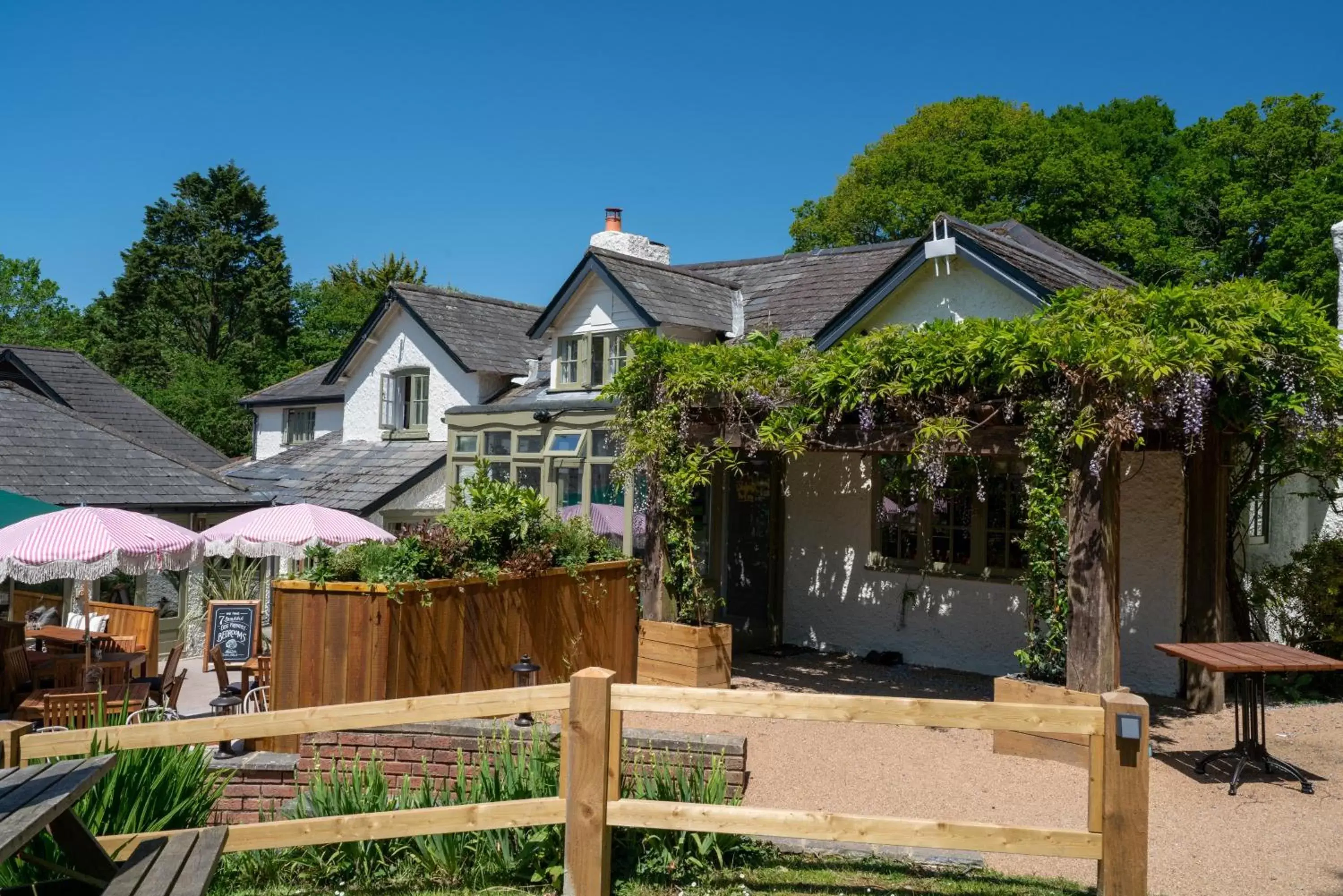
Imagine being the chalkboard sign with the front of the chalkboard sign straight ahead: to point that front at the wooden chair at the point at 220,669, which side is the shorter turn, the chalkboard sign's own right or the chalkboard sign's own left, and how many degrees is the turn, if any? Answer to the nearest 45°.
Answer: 0° — it already faces it

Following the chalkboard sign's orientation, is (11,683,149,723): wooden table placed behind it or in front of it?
in front

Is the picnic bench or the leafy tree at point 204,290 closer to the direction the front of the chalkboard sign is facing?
the picnic bench

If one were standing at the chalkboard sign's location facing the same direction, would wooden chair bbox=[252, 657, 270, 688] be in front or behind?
in front

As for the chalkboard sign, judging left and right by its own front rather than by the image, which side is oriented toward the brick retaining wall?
front

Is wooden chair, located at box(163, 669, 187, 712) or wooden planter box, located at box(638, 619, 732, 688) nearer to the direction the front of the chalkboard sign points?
the wooden chair

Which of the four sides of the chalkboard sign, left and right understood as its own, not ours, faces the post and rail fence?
front

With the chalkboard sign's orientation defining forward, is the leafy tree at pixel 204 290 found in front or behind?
behind

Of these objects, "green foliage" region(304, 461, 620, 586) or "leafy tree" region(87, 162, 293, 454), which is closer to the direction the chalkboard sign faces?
the green foliage

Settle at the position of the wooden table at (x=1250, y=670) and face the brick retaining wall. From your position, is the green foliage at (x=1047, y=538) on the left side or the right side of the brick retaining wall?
right

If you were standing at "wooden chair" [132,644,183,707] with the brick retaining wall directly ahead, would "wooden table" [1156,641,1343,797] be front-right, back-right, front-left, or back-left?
front-left

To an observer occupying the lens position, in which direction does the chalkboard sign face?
facing the viewer

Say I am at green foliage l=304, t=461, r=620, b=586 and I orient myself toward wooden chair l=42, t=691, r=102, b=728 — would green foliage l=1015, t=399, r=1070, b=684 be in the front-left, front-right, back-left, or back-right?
back-left

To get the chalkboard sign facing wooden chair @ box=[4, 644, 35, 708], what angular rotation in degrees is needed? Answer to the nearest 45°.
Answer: approximately 45° to its right
